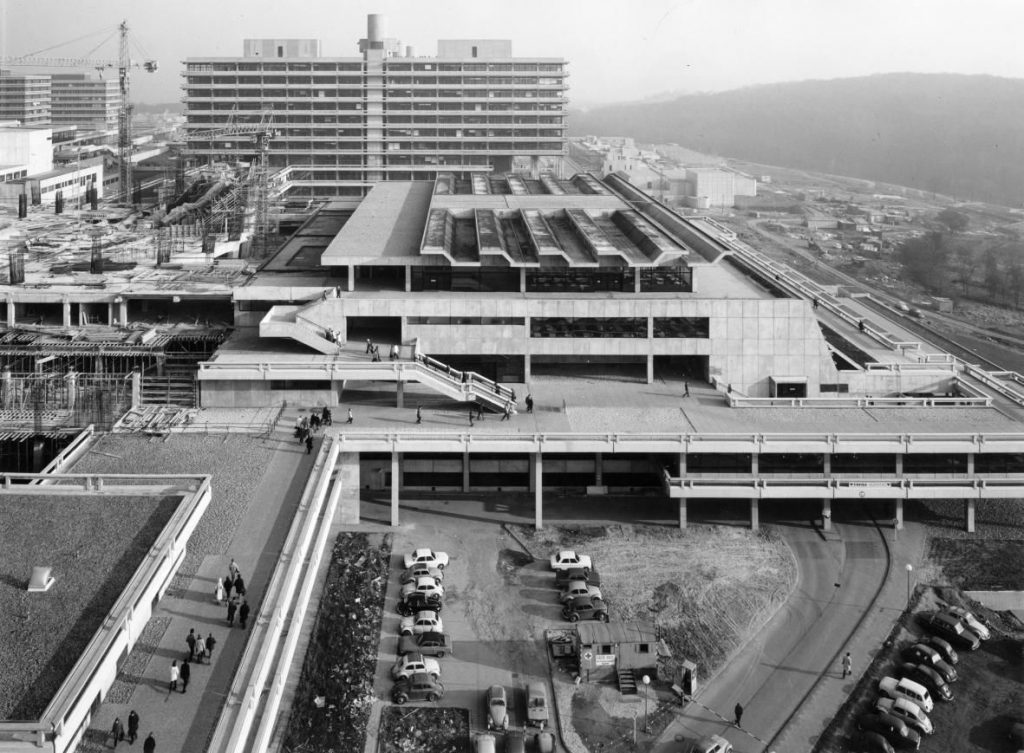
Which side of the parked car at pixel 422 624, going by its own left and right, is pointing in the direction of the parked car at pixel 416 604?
right

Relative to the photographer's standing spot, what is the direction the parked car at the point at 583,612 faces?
facing to the right of the viewer

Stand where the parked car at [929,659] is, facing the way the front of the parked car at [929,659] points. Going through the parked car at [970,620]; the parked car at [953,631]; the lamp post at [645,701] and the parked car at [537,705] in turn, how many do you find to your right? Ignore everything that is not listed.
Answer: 2

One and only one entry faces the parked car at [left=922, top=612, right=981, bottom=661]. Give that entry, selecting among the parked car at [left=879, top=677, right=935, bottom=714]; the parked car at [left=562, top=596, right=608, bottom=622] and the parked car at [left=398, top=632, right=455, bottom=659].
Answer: the parked car at [left=562, top=596, right=608, bottom=622]

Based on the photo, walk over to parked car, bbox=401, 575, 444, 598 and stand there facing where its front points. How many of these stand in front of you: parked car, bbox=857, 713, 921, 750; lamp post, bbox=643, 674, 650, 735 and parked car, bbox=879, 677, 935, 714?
0

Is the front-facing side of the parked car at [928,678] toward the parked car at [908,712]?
no

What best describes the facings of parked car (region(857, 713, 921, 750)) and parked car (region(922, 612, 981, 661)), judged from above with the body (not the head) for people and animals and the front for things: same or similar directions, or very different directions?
same or similar directions

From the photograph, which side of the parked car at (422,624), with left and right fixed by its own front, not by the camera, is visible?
left

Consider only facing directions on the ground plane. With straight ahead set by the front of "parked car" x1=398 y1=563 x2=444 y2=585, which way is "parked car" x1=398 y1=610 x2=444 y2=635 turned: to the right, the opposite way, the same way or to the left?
the same way

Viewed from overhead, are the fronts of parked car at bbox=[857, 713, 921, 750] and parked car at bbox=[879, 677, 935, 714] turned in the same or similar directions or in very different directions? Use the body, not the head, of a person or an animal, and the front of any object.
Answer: same or similar directions

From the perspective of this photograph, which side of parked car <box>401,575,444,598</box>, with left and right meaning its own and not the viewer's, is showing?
left

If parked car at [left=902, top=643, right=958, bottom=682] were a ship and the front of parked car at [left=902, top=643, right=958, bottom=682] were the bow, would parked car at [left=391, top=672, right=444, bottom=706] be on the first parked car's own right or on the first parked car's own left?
on the first parked car's own right

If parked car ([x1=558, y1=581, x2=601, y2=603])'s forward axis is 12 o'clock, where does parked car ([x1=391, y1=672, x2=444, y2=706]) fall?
parked car ([x1=391, y1=672, x2=444, y2=706]) is roughly at 4 o'clock from parked car ([x1=558, y1=581, x2=601, y2=603]).

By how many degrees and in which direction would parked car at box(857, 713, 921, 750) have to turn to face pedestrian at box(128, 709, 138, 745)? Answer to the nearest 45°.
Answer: approximately 90° to its right

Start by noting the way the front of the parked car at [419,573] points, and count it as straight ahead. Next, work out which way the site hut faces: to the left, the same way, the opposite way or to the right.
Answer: to the left

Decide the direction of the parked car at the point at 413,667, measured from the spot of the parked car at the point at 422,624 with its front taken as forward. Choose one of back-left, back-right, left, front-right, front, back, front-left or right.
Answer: left

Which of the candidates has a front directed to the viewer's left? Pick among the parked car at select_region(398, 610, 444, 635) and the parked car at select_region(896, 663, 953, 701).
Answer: the parked car at select_region(398, 610, 444, 635)

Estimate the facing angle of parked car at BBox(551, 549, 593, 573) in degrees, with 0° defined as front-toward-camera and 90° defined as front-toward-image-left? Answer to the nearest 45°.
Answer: approximately 270°

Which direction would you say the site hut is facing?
toward the camera

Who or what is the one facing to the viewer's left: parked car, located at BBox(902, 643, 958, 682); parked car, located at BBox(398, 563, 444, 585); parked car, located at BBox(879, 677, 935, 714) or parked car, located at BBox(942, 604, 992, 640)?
parked car, located at BBox(398, 563, 444, 585)

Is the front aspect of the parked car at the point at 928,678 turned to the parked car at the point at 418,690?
no

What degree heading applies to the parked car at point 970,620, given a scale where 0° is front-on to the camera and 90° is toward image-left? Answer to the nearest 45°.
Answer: approximately 315°

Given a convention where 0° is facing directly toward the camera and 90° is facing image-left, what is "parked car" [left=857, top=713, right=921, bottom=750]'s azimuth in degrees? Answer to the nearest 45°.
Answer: approximately 315°

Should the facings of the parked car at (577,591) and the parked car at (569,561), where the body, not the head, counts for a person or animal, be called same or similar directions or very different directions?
same or similar directions

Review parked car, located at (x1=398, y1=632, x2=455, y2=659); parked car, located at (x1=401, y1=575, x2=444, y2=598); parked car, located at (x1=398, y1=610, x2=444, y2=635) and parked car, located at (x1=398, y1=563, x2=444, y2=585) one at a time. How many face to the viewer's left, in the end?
4

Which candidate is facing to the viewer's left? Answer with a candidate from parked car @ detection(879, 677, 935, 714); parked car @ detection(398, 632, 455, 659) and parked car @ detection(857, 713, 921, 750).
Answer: parked car @ detection(398, 632, 455, 659)
